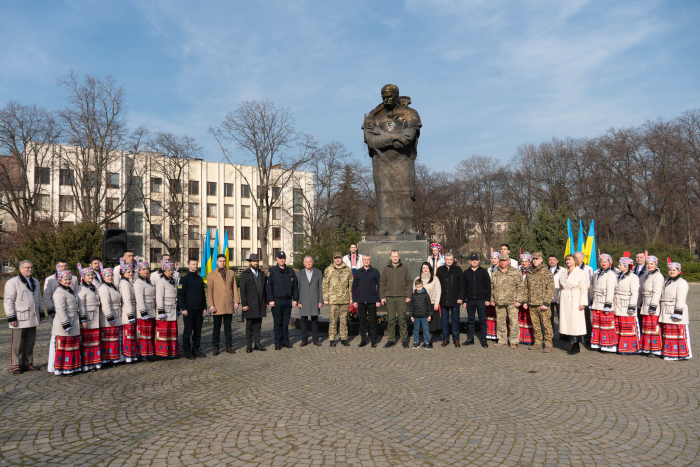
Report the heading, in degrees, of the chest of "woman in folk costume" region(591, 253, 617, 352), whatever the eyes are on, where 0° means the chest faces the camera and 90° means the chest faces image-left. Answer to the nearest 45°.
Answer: approximately 45°

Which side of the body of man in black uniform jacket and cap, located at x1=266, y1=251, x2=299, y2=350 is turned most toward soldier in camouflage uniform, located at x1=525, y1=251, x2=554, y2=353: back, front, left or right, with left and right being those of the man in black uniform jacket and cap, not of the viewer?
left

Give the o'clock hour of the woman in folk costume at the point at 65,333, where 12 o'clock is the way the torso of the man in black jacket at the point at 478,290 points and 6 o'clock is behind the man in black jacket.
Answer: The woman in folk costume is roughly at 2 o'clock from the man in black jacket.
